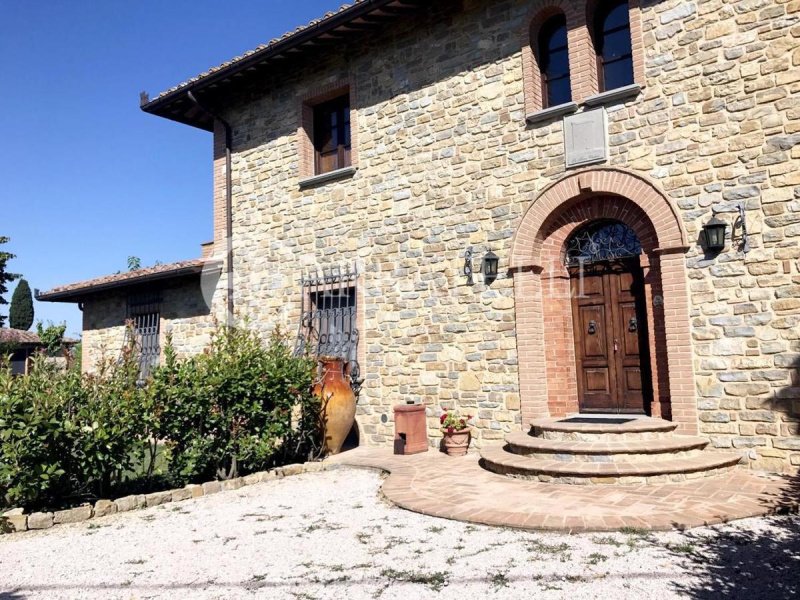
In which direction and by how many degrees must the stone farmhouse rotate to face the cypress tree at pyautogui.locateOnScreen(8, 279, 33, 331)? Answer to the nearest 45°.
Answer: approximately 90° to its right

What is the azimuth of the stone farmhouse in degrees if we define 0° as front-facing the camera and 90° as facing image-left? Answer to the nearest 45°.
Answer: approximately 45°

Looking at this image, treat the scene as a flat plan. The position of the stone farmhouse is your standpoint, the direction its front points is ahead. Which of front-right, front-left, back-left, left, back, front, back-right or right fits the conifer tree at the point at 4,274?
right

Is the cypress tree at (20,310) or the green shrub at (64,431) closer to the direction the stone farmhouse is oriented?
the green shrub

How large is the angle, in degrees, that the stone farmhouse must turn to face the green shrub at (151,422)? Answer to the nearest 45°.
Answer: approximately 45° to its right

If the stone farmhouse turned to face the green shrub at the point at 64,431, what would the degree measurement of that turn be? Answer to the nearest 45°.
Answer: approximately 45° to its right
